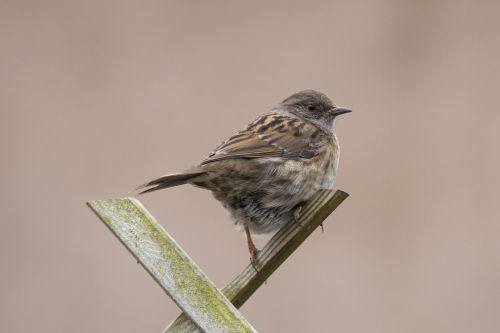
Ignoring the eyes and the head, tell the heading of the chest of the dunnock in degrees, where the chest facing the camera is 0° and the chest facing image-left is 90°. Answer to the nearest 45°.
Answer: approximately 270°
